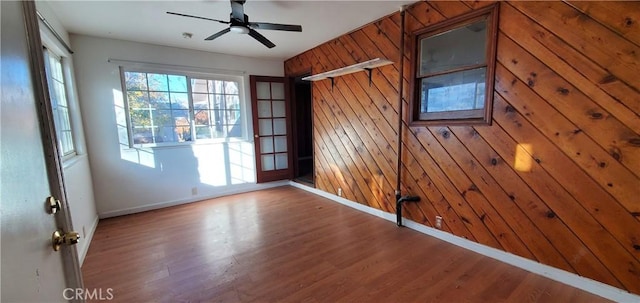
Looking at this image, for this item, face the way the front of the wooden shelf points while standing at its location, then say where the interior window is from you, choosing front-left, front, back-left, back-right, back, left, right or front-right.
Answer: left

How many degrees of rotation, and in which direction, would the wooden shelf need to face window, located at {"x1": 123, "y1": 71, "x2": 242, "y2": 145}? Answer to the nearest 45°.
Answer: approximately 45° to its right

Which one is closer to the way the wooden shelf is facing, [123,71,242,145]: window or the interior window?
the window

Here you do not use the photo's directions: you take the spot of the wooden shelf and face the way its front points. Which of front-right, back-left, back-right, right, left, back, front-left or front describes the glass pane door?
right

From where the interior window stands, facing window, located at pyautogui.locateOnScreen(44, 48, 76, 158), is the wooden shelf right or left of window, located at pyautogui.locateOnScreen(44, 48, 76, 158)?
right

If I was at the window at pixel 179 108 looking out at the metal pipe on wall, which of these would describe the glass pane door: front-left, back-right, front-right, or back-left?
front-left

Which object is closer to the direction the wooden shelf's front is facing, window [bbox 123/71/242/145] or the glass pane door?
the window

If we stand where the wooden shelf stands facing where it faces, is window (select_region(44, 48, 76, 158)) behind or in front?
in front

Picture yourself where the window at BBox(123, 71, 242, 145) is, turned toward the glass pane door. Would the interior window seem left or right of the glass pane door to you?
right

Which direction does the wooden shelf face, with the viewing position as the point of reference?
facing the viewer and to the left of the viewer

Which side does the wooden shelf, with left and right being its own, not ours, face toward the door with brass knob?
front

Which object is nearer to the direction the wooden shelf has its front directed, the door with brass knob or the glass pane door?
the door with brass knob
